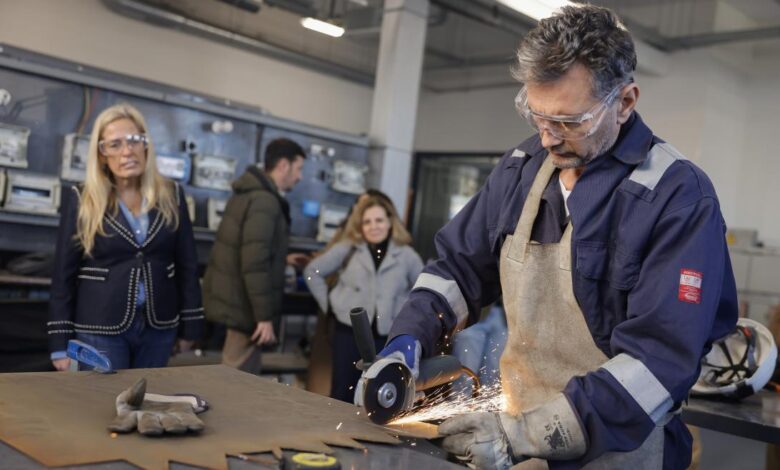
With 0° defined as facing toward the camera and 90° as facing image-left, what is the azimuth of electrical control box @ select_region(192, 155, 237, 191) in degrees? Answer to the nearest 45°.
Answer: approximately 0°

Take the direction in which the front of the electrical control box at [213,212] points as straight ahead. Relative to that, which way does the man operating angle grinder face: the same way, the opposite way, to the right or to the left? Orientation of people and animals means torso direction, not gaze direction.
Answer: to the right

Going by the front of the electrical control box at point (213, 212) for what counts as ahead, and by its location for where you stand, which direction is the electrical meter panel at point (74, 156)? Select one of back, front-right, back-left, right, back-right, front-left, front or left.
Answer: right

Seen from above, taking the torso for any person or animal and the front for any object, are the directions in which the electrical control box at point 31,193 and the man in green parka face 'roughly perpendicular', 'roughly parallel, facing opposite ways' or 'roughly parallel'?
roughly perpendicular

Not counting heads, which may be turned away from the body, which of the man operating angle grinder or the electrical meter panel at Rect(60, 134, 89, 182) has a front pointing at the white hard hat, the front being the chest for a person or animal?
the electrical meter panel

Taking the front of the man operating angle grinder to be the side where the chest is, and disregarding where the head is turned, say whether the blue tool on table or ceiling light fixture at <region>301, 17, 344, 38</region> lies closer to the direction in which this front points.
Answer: the blue tool on table

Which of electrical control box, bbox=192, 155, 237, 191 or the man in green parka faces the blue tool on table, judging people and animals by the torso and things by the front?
the electrical control box

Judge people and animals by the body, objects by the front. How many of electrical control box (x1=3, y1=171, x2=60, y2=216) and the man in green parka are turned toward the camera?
1

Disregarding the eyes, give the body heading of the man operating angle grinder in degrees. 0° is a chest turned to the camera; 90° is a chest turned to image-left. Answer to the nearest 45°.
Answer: approximately 45°

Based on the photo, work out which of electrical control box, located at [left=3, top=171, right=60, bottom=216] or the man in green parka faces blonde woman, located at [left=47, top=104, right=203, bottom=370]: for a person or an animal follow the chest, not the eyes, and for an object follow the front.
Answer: the electrical control box

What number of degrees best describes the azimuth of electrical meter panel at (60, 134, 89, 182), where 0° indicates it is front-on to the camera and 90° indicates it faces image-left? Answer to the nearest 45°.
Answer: approximately 315°

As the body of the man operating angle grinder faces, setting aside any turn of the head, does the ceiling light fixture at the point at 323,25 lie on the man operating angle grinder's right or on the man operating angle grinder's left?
on the man operating angle grinder's right

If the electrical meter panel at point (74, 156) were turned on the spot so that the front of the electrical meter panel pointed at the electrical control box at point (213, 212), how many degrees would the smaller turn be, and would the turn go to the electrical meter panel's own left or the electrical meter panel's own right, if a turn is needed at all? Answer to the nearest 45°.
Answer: approximately 90° to the electrical meter panel's own left

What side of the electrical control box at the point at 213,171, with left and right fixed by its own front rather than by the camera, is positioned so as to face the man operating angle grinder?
front

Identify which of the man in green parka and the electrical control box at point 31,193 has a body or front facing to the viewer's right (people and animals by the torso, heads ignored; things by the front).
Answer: the man in green parka

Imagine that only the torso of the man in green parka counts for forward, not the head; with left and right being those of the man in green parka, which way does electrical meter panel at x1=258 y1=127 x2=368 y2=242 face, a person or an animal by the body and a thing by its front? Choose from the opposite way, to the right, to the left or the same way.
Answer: to the right

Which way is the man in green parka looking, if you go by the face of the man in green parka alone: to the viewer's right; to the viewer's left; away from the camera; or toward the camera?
to the viewer's right
